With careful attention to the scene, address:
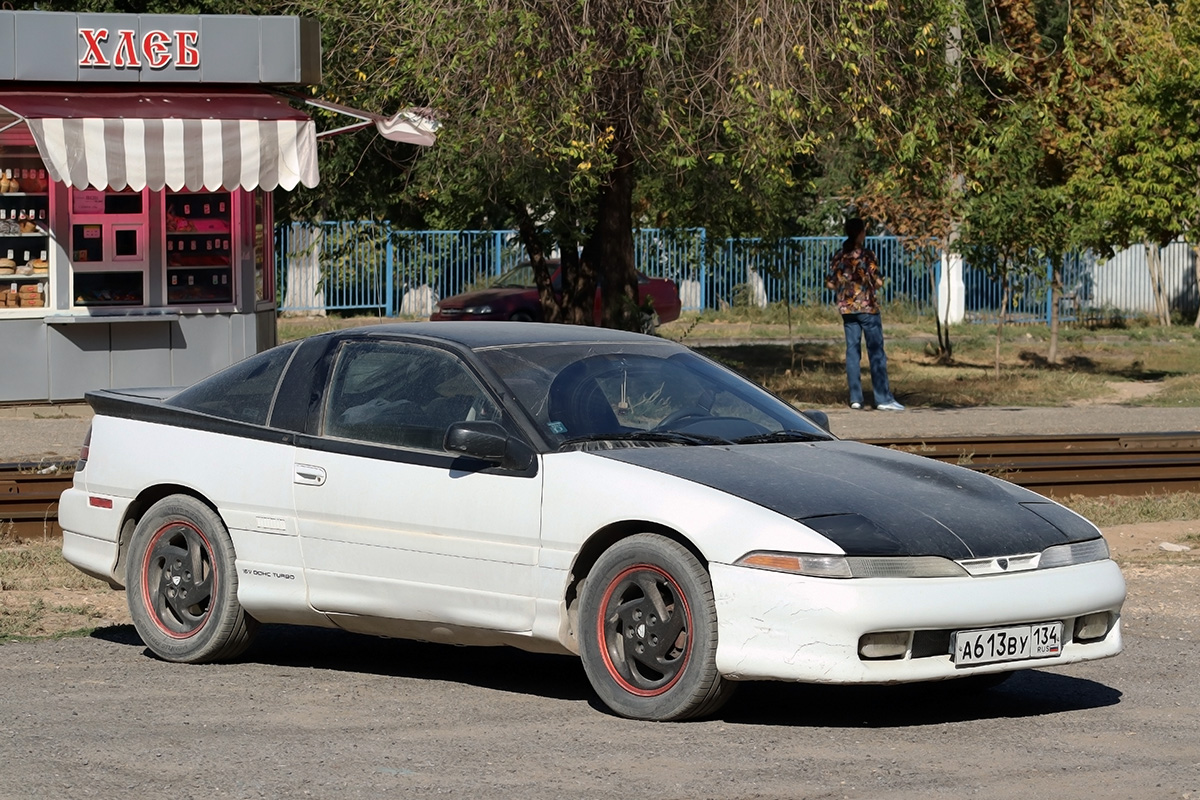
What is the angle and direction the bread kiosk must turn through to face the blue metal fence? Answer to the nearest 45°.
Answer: approximately 135° to its left

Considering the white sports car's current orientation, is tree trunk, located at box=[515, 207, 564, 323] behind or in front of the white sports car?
behind

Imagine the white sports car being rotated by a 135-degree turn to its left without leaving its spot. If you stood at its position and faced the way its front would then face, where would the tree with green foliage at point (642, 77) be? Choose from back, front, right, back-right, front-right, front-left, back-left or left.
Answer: front

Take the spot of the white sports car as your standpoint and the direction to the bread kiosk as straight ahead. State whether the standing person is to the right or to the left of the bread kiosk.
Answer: right

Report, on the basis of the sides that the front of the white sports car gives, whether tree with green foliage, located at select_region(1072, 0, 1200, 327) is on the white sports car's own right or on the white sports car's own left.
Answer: on the white sports car's own left

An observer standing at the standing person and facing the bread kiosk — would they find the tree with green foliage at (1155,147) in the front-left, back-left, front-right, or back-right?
back-right

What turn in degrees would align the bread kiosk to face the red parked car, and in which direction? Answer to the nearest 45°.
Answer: approximately 135° to its left

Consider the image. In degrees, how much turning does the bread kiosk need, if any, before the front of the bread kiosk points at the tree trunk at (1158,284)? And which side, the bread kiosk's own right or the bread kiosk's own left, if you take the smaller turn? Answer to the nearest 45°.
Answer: approximately 135° to the bread kiosk's own left

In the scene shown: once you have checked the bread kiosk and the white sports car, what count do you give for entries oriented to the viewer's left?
0

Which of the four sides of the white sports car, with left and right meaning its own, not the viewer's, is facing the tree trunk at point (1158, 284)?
left

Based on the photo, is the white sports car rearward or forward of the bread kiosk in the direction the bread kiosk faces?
forward

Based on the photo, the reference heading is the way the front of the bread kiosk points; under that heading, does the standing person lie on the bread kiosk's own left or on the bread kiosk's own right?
on the bread kiosk's own left

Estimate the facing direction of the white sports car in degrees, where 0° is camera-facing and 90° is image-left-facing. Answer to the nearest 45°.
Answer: approximately 315°
